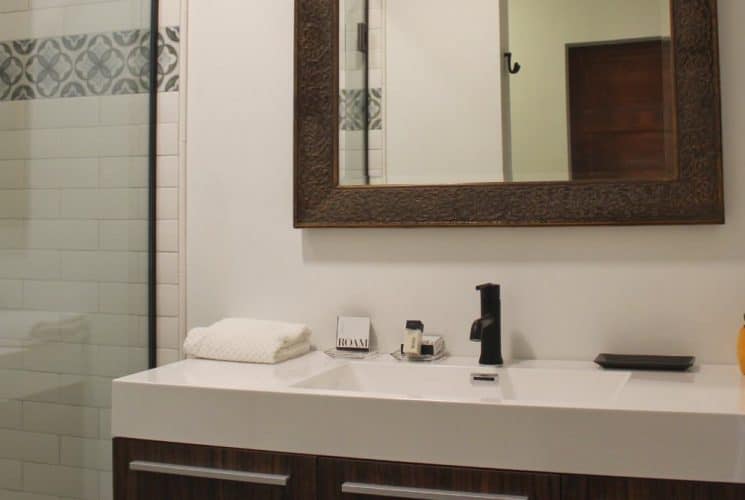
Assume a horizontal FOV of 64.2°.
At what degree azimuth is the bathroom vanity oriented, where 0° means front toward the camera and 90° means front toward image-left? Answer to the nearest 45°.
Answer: approximately 0°

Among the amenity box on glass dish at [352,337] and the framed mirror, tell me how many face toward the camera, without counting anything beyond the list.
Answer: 2

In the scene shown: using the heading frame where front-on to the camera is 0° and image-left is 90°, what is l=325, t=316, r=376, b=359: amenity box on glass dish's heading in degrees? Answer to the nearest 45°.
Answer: approximately 0°

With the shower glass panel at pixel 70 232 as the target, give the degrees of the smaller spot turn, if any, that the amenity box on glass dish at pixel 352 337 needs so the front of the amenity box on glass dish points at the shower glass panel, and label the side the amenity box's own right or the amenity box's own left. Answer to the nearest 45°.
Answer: approximately 90° to the amenity box's own right
